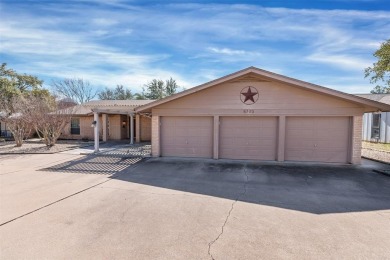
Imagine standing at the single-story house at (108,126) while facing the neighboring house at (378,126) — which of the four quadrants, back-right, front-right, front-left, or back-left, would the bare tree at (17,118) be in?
back-right

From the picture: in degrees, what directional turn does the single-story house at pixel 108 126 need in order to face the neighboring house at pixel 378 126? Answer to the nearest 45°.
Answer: approximately 45° to its left

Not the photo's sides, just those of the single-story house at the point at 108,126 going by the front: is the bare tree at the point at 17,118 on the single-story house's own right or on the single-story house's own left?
on the single-story house's own right

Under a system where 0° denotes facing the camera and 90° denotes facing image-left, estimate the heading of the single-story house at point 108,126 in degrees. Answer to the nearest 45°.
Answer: approximately 0°
